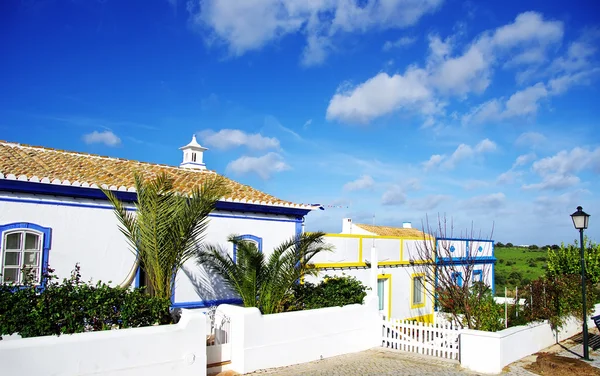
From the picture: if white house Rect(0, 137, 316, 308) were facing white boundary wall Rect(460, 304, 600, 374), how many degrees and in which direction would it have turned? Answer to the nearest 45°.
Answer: approximately 45° to its left

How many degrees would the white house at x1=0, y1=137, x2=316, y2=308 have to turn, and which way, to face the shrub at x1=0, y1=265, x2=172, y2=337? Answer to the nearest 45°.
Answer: approximately 45° to its right

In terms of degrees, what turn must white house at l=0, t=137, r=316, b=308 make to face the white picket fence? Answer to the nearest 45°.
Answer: approximately 45° to its left

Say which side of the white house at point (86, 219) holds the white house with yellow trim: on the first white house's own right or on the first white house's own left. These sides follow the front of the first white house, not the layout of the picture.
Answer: on the first white house's own left

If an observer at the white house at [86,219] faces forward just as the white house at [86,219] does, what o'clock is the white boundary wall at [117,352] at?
The white boundary wall is roughly at 1 o'clock from the white house.

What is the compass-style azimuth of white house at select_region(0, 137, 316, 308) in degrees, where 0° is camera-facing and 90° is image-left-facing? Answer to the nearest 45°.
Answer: approximately 315°

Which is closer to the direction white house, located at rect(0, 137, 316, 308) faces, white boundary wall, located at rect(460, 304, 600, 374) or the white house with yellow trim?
the white boundary wall

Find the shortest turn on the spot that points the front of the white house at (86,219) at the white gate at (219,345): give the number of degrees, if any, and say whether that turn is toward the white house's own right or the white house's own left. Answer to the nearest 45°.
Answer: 0° — it already faces it

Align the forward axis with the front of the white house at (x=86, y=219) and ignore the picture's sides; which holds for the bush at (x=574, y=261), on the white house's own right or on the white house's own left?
on the white house's own left
